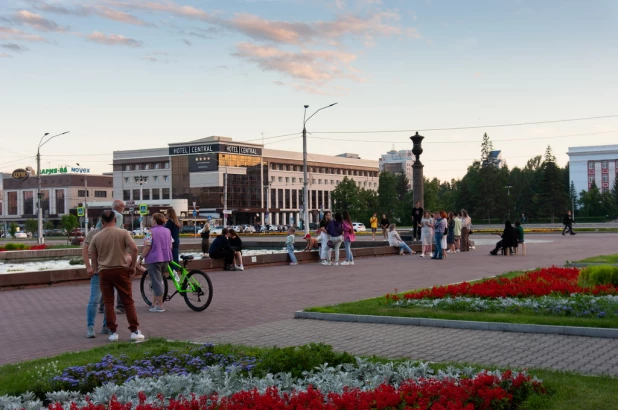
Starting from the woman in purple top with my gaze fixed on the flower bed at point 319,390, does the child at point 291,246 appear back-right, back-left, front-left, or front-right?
back-left

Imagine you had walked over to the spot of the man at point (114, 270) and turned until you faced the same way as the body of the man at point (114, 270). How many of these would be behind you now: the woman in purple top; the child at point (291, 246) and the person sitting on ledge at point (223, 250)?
0

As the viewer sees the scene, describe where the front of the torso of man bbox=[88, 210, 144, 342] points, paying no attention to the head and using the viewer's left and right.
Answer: facing away from the viewer

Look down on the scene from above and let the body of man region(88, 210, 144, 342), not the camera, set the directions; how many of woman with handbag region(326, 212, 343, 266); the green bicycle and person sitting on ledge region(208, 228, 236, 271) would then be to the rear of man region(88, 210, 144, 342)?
0

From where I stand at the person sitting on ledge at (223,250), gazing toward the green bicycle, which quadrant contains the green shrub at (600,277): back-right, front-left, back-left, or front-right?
front-left

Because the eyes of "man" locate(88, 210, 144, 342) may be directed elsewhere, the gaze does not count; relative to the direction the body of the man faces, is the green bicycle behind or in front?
in front

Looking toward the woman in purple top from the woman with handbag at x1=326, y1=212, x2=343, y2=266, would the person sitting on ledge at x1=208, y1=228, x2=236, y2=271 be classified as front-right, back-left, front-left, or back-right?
front-right
